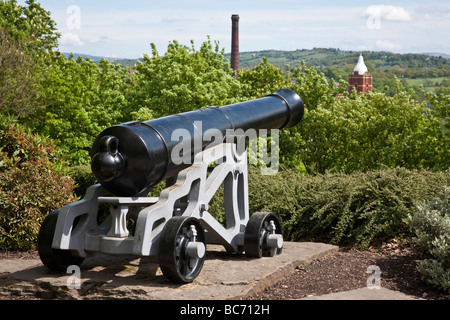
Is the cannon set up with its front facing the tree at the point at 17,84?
no

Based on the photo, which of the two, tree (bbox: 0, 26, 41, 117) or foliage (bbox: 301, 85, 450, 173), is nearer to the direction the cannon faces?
the foliage

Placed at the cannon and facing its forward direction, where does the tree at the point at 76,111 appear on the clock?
The tree is roughly at 10 o'clock from the cannon.

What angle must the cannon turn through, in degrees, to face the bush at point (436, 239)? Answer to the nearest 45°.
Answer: approximately 45° to its right

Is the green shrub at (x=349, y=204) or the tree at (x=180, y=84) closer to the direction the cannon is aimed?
the green shrub

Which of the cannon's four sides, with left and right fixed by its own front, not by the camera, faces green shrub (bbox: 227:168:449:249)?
front

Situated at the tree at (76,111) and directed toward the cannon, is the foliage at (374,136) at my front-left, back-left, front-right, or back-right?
front-left

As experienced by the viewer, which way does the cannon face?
facing away from the viewer and to the right of the viewer

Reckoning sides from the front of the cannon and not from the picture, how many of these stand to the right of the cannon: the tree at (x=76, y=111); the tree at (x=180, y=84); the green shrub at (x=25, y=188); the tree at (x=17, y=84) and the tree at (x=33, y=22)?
0

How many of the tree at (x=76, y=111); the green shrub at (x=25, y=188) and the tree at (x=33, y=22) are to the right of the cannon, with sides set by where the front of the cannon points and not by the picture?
0

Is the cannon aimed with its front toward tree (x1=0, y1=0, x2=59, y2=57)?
no

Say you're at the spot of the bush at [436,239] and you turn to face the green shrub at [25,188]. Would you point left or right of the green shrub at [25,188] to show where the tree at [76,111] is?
right

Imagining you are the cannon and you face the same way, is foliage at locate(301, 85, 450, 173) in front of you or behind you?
in front
